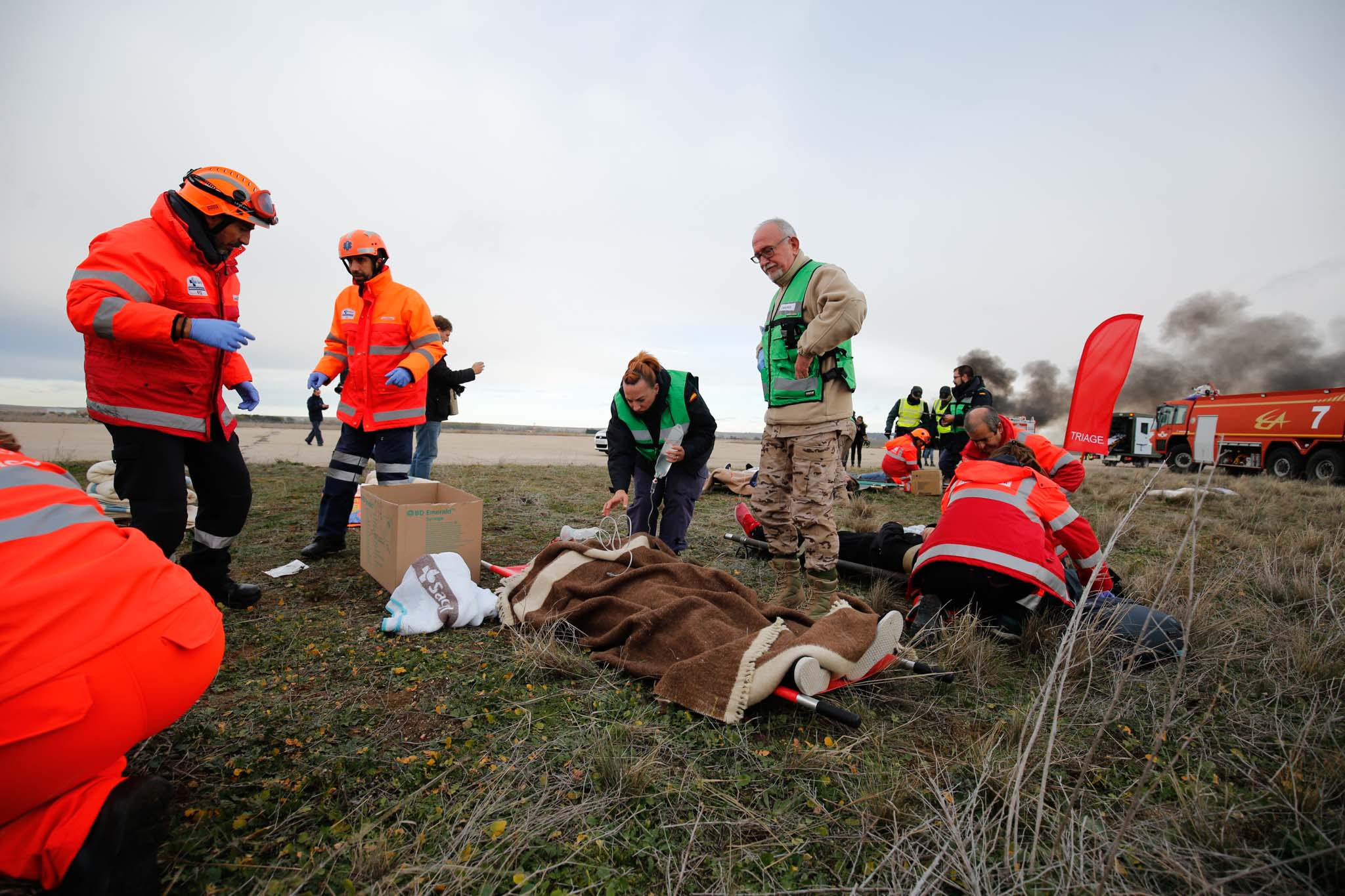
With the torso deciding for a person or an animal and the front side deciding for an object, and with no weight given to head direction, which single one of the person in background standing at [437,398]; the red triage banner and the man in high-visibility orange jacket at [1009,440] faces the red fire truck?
the person in background standing

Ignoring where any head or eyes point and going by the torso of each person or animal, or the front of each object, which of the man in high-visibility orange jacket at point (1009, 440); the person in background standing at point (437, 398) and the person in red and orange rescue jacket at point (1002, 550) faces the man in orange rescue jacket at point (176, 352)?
the man in high-visibility orange jacket

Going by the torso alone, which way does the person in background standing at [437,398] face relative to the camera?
to the viewer's right

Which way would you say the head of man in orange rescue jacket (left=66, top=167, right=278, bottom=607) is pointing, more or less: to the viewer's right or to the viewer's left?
to the viewer's right

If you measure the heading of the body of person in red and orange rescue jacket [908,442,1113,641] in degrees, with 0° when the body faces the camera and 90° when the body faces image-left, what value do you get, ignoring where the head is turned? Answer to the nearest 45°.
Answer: approximately 225°

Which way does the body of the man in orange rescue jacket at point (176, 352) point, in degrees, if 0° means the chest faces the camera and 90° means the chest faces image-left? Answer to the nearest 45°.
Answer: approximately 315°

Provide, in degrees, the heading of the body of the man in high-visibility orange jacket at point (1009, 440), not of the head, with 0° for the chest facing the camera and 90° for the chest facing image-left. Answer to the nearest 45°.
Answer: approximately 45°

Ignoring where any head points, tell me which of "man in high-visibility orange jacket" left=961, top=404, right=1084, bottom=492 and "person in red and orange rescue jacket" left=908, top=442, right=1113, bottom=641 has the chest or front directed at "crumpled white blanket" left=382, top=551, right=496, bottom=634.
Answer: the man in high-visibility orange jacket

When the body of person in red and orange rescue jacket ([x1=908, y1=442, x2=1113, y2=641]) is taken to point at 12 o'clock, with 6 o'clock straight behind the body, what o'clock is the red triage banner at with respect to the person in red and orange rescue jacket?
The red triage banner is roughly at 11 o'clock from the person in red and orange rescue jacket.
